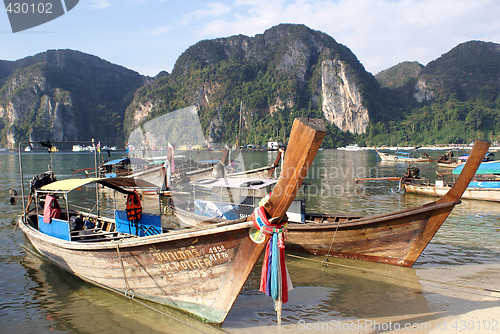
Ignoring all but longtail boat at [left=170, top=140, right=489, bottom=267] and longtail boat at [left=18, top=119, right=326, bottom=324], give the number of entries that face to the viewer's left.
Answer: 0

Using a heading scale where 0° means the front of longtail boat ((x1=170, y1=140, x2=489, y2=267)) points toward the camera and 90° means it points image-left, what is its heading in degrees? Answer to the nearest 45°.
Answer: approximately 315°

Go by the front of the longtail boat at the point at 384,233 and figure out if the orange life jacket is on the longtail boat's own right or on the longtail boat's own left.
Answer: on the longtail boat's own right

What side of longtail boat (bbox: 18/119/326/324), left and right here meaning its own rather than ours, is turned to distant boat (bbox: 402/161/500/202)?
left

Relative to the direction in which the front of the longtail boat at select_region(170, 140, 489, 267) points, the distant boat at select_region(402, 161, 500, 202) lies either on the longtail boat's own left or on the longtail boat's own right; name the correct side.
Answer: on the longtail boat's own left

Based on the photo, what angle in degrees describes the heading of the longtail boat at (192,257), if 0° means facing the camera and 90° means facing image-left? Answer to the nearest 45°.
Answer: approximately 315°
